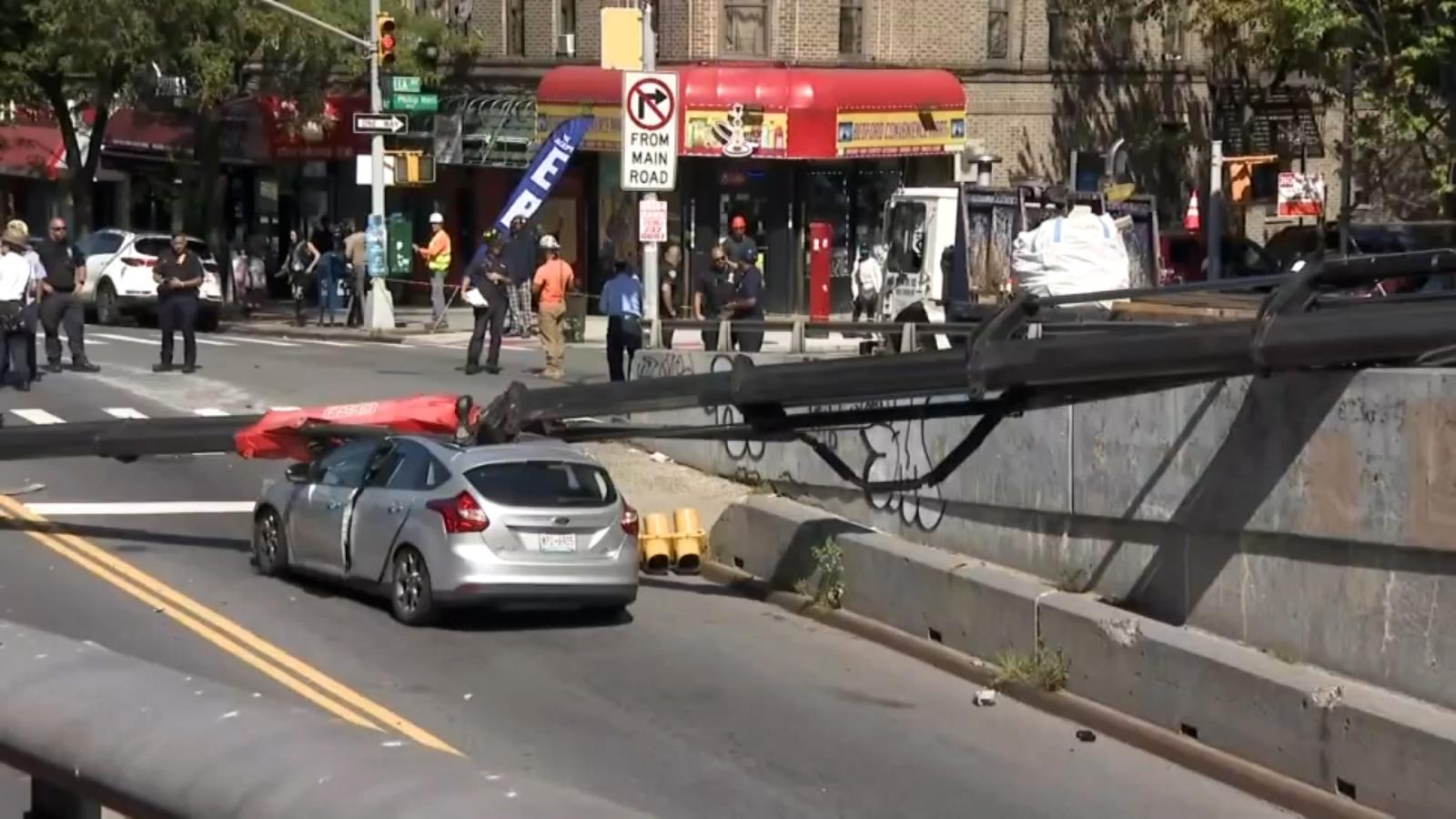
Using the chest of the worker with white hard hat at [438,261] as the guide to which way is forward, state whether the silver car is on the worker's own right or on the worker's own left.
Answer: on the worker's own left

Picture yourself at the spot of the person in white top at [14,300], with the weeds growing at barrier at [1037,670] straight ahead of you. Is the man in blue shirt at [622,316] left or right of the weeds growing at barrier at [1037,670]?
left

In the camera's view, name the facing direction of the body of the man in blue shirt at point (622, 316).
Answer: away from the camera

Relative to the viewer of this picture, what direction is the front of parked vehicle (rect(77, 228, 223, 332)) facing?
facing away from the viewer and to the left of the viewer

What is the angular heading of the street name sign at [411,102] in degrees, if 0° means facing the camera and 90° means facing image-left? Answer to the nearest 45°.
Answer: approximately 0°

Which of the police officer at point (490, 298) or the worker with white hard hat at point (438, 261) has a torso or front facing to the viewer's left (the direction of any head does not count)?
the worker with white hard hat

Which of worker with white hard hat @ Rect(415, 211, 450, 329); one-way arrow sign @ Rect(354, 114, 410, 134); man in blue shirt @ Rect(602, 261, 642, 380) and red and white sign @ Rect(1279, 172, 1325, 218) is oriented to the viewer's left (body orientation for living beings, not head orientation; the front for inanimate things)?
the worker with white hard hat

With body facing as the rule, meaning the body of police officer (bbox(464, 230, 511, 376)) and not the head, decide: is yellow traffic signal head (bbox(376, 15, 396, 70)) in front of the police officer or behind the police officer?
behind
